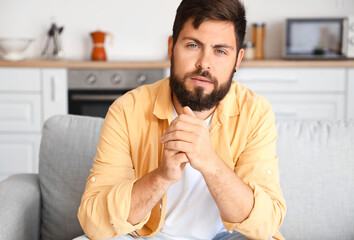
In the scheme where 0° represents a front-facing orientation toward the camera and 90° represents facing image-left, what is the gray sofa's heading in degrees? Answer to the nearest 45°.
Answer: approximately 0°

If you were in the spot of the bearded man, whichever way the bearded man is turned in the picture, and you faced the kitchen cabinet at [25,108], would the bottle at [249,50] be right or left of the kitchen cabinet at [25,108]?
right

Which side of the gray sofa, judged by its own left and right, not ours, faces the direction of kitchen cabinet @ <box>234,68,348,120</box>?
back

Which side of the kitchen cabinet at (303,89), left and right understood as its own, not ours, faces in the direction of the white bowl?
right

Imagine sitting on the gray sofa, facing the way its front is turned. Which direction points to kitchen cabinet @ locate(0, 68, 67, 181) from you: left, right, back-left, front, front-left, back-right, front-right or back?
back-right

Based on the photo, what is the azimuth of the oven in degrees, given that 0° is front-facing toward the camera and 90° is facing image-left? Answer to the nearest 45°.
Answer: approximately 0°

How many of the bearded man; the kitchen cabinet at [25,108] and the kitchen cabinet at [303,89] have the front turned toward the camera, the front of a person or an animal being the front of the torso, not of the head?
3

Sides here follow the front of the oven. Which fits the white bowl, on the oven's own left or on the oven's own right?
on the oven's own right

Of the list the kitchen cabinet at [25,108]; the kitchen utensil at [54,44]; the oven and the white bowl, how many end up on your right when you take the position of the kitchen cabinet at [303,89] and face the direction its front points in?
4
